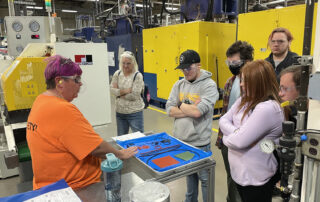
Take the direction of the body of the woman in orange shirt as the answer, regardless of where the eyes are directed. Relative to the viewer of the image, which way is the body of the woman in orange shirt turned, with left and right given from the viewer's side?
facing to the right of the viewer

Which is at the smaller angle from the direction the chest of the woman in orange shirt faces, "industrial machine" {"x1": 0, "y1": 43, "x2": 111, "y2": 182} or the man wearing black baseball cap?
the man wearing black baseball cap

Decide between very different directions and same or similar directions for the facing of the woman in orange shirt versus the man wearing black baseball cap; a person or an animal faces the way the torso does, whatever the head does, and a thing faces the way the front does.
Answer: very different directions

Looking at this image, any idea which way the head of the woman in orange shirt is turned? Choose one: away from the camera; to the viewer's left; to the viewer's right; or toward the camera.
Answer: to the viewer's right

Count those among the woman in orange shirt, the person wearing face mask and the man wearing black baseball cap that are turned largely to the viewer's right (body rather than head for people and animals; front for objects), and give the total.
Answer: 1

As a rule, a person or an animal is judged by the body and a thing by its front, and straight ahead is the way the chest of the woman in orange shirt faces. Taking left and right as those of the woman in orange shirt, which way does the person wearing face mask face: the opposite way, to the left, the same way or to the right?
the opposite way

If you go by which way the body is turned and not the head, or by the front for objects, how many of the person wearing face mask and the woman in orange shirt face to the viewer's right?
1

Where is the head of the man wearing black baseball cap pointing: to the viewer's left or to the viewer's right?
to the viewer's left

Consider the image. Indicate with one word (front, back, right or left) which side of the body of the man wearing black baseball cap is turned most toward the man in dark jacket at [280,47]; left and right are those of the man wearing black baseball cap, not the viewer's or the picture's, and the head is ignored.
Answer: back

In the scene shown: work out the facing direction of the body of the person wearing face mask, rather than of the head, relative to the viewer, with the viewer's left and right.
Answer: facing the viewer and to the left of the viewer
